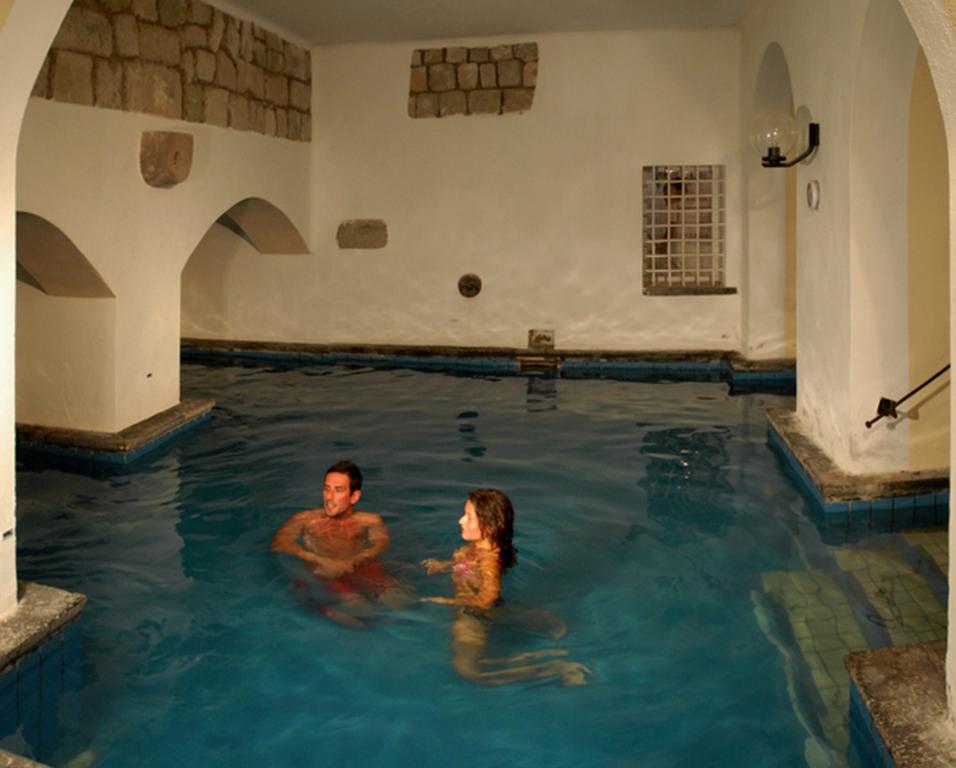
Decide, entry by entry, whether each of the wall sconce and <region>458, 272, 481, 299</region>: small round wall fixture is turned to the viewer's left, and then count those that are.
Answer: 1

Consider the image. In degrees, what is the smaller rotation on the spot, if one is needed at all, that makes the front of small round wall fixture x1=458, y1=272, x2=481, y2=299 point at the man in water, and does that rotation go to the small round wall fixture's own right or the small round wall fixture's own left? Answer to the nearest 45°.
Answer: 0° — it already faces them

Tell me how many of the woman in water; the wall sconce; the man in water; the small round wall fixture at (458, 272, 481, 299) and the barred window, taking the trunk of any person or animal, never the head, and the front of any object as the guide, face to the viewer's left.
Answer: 2

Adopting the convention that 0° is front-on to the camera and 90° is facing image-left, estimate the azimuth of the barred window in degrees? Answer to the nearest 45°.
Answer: approximately 0°

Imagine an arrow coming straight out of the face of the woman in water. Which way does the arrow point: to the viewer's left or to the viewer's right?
to the viewer's left

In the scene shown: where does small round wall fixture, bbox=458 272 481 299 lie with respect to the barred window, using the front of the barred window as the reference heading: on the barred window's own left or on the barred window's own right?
on the barred window's own right

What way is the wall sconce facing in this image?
to the viewer's left

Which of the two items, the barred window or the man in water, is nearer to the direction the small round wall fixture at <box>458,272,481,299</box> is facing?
the man in water

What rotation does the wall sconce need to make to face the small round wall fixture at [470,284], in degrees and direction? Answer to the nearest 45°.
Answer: approximately 45° to its right

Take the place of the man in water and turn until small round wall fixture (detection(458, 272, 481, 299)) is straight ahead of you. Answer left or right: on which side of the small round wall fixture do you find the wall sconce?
right

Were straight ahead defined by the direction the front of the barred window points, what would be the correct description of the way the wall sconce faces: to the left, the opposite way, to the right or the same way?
to the right

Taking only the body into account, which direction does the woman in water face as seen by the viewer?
to the viewer's left
